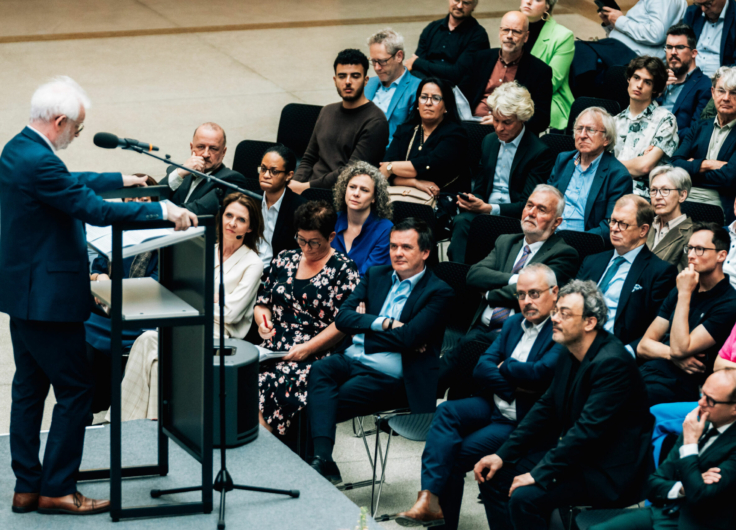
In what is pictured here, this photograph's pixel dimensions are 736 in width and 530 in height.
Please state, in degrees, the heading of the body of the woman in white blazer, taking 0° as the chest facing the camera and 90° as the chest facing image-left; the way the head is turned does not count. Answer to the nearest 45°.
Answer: approximately 45°

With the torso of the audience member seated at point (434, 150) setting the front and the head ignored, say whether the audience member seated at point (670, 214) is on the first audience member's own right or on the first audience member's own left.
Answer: on the first audience member's own left

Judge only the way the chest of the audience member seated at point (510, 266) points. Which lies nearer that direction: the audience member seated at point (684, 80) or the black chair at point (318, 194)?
the black chair

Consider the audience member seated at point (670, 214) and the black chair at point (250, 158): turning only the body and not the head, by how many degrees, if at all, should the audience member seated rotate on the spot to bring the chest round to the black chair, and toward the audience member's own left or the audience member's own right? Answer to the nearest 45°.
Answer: approximately 45° to the audience member's own right

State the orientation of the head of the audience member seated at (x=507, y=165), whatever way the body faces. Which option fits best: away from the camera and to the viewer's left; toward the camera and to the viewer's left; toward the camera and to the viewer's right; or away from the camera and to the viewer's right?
toward the camera and to the viewer's left

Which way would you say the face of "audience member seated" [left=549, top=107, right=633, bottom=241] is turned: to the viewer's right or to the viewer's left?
to the viewer's left

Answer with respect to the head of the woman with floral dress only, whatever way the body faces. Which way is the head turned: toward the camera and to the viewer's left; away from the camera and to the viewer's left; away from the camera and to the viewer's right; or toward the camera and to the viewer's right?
toward the camera and to the viewer's left

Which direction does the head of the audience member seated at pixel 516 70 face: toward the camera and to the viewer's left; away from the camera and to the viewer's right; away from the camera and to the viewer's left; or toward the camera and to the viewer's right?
toward the camera and to the viewer's left

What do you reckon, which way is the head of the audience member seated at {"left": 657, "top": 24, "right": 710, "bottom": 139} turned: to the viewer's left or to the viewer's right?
to the viewer's left

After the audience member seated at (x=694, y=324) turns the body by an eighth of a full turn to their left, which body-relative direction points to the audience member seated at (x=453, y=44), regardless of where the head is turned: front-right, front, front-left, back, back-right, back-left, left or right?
back-right
